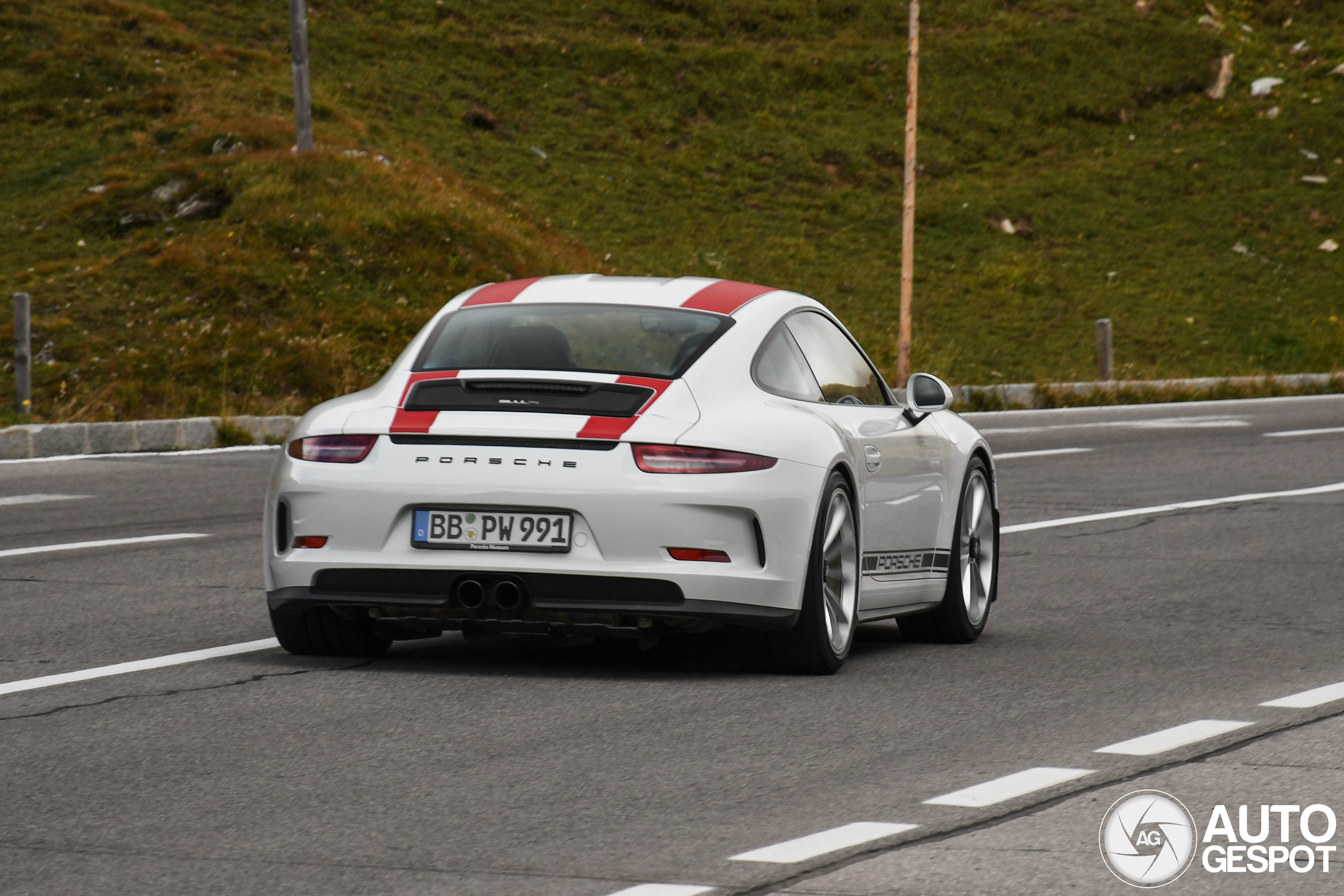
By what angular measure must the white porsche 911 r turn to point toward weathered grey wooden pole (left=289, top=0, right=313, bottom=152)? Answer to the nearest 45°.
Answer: approximately 45° to its left

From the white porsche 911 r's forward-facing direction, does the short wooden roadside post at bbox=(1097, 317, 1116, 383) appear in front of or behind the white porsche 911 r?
in front

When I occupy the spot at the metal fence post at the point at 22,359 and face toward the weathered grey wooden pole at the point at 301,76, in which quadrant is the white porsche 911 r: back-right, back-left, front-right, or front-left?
back-right

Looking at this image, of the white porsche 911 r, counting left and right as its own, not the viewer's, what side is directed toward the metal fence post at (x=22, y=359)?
left

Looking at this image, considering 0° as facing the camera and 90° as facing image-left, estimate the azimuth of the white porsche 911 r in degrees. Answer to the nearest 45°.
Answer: approximately 225°

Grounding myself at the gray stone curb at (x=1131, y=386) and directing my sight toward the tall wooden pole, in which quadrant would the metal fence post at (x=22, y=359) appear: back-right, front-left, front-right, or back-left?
front-left

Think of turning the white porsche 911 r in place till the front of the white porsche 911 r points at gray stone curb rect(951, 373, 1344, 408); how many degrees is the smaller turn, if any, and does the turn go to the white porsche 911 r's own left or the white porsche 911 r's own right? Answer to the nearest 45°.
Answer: approximately 45° to the white porsche 911 r's own left

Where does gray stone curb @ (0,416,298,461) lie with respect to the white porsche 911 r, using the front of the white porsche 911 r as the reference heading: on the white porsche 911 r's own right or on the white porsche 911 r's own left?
on the white porsche 911 r's own left
